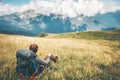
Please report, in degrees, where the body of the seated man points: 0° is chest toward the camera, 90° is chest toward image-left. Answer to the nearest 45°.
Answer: approximately 225°
